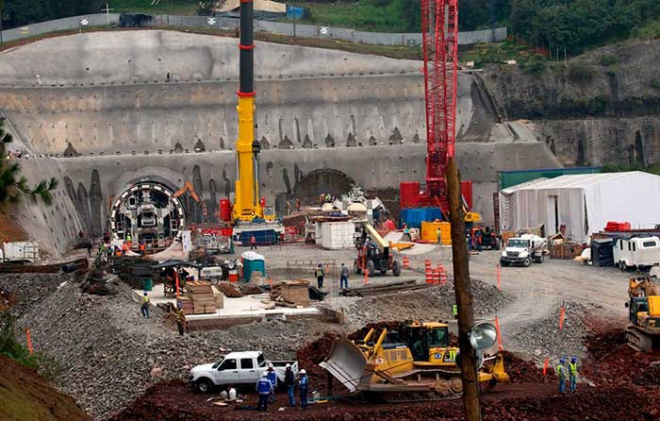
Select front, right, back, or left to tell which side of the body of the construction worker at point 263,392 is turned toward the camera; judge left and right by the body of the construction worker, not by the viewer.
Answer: back

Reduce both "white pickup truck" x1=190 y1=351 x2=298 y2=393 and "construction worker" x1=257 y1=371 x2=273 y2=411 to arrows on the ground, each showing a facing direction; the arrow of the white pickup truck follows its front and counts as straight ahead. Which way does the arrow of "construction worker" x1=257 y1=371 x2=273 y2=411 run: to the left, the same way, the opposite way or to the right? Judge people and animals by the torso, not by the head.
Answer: to the right

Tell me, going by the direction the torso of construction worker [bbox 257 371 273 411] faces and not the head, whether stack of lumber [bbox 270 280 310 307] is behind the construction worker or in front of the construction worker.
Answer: in front

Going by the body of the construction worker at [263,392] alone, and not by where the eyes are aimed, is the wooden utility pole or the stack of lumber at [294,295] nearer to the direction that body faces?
the stack of lumber

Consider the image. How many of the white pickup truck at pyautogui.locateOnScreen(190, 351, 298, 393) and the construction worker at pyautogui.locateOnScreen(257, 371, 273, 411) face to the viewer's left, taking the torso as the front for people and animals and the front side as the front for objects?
1

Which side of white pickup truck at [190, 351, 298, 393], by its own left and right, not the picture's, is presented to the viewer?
left

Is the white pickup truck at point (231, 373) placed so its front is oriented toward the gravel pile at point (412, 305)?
no

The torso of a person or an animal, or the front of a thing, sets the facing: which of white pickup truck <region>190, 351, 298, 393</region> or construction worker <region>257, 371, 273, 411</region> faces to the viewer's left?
the white pickup truck

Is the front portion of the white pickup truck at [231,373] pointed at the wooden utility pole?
no

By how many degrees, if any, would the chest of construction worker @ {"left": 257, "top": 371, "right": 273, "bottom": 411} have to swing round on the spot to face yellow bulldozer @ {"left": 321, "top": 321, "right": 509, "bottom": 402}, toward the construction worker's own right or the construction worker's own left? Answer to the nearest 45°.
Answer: approximately 90° to the construction worker's own right

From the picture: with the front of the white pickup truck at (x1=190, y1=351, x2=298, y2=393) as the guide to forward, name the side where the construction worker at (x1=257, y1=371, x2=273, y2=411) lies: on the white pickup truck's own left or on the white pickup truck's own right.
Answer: on the white pickup truck's own left
